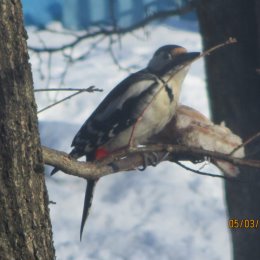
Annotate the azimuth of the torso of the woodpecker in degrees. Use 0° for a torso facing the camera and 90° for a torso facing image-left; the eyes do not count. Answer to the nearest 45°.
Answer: approximately 270°

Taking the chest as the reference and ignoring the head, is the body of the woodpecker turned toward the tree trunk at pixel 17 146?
no
